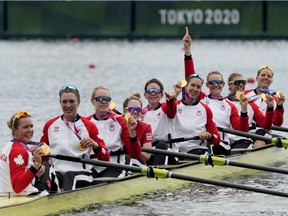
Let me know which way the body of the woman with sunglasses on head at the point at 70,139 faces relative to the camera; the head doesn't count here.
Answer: toward the camera

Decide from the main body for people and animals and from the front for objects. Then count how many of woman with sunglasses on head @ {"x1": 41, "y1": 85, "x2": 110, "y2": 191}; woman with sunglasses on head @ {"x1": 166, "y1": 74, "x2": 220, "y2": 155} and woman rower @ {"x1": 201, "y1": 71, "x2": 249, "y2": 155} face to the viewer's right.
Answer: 0

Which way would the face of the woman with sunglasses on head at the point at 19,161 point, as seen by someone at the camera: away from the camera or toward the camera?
toward the camera

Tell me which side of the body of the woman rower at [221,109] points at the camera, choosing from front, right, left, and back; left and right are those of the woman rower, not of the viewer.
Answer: front

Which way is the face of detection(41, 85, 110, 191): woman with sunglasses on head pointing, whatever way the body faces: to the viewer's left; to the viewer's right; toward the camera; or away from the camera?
toward the camera

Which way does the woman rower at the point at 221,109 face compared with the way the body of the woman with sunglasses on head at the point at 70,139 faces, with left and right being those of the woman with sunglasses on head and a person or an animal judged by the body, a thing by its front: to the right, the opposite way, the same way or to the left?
the same way

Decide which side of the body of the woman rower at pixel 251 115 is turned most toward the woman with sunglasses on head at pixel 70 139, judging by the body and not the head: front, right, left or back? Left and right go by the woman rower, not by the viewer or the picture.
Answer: front

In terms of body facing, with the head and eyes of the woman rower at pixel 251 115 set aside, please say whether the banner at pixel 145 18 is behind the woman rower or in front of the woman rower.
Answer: behind

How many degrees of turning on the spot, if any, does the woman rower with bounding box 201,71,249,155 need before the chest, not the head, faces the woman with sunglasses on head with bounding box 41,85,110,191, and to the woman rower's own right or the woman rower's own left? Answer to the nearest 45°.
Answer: approximately 45° to the woman rower's own right

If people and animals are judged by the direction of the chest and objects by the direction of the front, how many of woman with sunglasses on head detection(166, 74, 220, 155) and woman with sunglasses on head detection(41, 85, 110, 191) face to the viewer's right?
0
